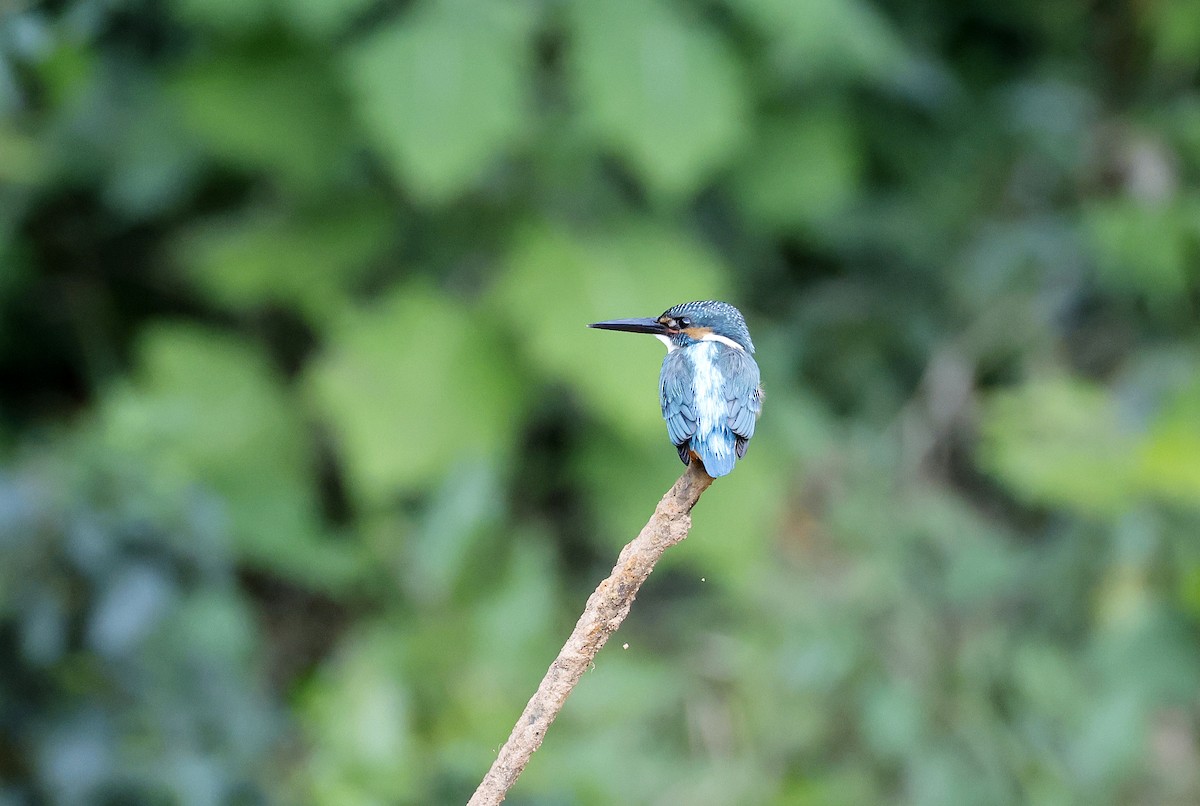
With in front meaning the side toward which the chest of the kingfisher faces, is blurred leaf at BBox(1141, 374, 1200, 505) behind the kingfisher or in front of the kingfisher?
in front

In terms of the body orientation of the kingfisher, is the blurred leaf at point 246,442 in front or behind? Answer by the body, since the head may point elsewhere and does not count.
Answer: in front

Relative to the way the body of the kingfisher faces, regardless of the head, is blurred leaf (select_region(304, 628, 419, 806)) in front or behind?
in front

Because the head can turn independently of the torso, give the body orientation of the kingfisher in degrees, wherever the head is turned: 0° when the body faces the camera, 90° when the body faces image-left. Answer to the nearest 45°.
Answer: approximately 180°

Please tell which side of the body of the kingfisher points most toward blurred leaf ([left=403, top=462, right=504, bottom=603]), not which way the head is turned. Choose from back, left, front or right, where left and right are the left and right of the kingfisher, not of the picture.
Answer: front
